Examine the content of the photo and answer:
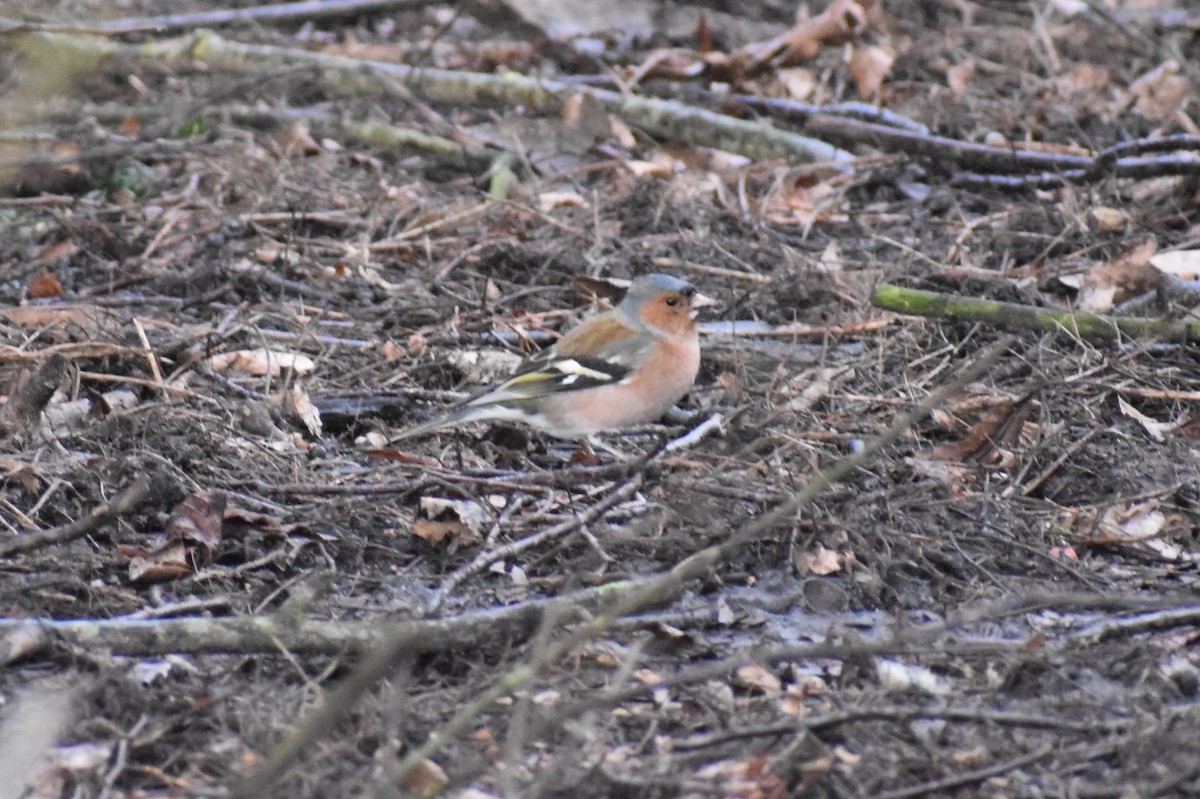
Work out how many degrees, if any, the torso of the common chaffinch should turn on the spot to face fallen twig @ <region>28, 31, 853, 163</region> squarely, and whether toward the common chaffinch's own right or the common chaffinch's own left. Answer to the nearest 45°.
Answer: approximately 90° to the common chaffinch's own left

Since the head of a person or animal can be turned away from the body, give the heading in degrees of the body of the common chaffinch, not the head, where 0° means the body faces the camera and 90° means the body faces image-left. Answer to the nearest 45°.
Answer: approximately 270°

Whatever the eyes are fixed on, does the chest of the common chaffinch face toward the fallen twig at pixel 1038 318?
yes

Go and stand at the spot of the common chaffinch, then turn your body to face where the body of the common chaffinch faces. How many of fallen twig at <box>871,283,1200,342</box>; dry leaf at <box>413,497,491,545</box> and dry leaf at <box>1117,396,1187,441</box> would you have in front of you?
2

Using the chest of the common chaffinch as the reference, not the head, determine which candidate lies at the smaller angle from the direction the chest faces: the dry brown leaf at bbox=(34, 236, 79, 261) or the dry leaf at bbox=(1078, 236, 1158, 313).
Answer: the dry leaf

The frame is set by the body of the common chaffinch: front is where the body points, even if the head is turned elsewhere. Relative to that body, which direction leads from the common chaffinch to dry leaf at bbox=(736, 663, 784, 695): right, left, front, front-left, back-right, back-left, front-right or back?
right

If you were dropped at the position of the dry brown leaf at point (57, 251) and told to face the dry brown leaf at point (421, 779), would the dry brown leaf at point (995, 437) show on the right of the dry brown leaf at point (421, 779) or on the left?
left

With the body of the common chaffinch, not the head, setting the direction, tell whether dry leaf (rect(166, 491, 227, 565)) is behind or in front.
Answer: behind

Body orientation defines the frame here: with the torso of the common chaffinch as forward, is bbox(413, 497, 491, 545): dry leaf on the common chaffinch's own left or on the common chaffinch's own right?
on the common chaffinch's own right

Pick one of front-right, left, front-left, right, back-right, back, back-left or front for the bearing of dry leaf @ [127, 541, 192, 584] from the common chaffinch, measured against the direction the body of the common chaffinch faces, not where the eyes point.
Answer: back-right
